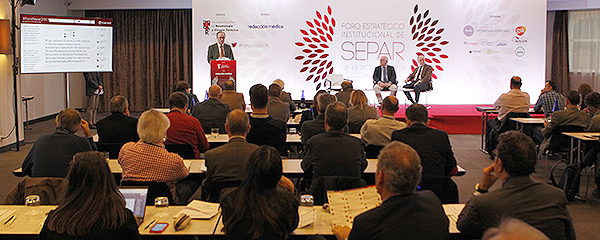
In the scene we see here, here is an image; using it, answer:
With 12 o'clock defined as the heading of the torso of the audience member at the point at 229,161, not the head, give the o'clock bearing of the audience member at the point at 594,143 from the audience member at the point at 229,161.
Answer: the audience member at the point at 594,143 is roughly at 2 o'clock from the audience member at the point at 229,161.

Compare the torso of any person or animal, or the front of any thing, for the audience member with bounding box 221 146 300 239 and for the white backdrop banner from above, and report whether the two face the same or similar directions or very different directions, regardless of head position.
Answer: very different directions

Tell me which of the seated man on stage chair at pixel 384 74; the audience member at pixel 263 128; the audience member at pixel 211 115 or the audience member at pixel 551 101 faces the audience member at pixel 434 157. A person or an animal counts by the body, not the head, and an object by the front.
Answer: the seated man on stage chair

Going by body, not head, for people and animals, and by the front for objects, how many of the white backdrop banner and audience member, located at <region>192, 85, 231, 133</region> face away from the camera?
1

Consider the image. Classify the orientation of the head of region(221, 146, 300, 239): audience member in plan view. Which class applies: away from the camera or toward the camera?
away from the camera

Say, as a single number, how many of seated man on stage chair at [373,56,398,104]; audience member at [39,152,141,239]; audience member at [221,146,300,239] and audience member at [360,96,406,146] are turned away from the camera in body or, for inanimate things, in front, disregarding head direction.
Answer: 3

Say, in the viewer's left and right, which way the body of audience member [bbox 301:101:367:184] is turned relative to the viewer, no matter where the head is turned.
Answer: facing away from the viewer

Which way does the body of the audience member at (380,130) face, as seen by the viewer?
away from the camera

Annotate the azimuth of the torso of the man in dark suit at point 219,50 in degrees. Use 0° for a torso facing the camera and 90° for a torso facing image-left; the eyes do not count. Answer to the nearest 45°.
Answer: approximately 0°

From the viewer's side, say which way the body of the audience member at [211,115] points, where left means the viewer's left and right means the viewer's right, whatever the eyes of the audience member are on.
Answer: facing away from the viewer

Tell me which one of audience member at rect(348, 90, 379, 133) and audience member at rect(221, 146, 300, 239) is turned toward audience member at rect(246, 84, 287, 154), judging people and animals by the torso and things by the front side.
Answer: audience member at rect(221, 146, 300, 239)
